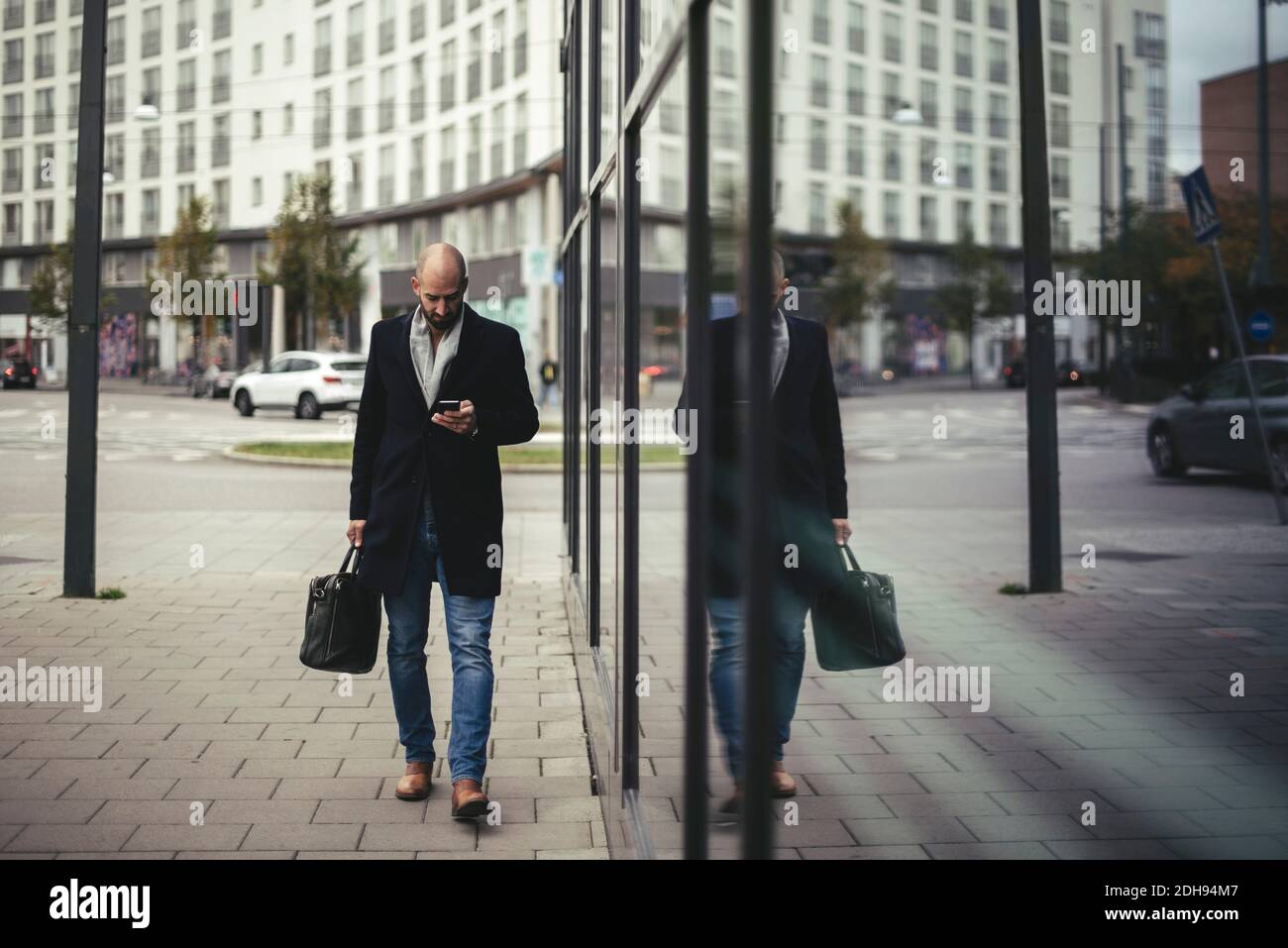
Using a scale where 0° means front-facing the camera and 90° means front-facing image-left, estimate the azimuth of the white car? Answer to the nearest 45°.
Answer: approximately 135°

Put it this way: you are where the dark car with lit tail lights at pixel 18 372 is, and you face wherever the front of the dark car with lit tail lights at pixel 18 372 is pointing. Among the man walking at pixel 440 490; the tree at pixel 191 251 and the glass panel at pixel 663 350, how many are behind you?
2

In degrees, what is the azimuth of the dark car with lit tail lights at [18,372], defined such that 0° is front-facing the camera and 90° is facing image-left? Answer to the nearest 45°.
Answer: approximately 180°

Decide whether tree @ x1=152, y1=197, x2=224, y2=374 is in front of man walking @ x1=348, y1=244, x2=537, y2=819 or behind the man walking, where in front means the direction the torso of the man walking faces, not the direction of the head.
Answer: behind

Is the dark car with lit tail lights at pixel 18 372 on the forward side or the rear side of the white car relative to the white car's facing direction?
on the forward side

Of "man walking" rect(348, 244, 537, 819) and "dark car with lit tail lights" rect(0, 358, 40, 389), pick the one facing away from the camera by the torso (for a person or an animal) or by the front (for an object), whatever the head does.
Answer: the dark car with lit tail lights

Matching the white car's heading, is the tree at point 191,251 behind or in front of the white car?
in front

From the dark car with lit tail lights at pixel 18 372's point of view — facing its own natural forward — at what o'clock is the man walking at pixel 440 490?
The man walking is roughly at 6 o'clock from the dark car with lit tail lights.

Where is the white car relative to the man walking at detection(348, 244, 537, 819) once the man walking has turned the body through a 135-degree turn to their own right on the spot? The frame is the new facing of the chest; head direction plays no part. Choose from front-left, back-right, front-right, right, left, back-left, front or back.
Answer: front-right

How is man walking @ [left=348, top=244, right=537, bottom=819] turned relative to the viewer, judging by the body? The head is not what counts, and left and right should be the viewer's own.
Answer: facing the viewer

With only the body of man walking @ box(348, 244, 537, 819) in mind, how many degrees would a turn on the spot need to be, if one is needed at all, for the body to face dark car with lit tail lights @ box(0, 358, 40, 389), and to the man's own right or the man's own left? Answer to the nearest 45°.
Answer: approximately 180°
